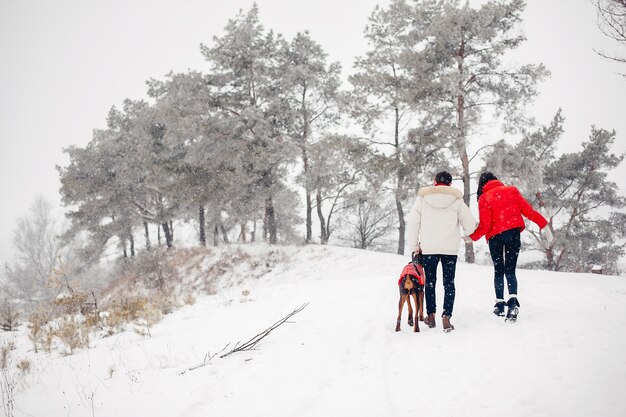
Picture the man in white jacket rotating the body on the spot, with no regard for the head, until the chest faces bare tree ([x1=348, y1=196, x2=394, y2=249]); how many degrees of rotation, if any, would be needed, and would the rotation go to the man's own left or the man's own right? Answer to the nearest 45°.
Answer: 0° — they already face it

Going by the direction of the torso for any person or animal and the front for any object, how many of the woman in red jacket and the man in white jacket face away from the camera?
2

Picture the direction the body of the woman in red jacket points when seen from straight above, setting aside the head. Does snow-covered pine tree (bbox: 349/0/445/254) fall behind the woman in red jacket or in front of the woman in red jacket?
in front

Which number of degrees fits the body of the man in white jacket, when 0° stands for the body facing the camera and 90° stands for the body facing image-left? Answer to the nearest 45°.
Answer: approximately 180°

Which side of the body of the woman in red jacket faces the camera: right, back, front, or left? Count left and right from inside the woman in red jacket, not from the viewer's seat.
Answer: back

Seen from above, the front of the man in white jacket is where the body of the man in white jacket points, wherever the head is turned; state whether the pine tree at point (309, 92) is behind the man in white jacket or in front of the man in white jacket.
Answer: in front
